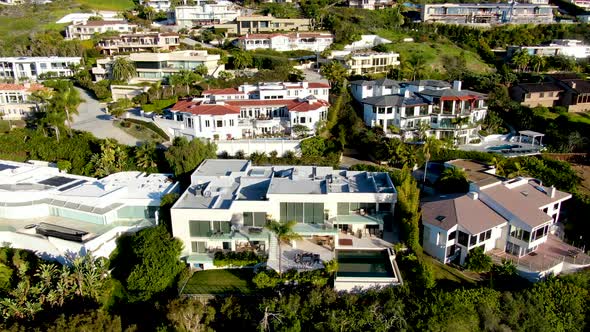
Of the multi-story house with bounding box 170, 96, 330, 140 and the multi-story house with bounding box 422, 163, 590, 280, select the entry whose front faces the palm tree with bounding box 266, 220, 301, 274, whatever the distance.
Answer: the multi-story house with bounding box 170, 96, 330, 140

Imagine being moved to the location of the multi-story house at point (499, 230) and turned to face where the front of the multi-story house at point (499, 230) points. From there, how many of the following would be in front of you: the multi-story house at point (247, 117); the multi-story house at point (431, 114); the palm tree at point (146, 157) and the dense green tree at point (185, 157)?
0

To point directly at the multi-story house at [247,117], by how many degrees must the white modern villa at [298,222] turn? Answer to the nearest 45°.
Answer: approximately 180°

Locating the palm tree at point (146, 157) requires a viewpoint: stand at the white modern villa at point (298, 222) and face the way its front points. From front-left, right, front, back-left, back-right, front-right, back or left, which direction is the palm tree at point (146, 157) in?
back-right

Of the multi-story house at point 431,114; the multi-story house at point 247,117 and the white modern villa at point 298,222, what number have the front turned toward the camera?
3

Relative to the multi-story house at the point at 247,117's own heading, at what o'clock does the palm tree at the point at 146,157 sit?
The palm tree is roughly at 2 o'clock from the multi-story house.

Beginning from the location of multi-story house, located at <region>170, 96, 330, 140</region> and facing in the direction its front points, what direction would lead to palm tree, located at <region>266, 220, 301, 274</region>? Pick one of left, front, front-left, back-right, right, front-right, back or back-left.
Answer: front

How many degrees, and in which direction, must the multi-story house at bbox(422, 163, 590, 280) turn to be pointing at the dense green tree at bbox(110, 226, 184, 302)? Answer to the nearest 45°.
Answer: approximately 90° to its right

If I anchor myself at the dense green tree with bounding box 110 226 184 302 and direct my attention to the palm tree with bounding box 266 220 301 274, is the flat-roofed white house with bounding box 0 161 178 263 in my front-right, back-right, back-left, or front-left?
back-left

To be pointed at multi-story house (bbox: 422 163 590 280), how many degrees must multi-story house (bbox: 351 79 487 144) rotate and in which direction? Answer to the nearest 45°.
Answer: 0° — it already faces it

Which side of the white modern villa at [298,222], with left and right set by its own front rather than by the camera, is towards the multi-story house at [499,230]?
left

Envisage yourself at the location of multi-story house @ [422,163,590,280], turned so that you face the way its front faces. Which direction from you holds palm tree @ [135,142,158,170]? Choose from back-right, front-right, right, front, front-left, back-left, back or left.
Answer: back-right

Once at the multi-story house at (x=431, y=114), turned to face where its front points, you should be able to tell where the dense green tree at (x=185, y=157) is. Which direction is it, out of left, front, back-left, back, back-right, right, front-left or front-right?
front-right

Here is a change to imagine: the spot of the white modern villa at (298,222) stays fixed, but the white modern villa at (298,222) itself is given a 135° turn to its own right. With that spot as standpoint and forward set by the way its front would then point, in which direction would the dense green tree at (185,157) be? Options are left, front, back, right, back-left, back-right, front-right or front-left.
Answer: front

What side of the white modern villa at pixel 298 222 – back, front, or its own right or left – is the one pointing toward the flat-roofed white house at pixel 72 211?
right

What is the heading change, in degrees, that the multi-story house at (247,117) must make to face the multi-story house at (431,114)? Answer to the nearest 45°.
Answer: approximately 90° to its left

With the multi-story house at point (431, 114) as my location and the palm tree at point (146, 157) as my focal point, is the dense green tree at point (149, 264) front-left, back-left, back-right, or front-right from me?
front-left

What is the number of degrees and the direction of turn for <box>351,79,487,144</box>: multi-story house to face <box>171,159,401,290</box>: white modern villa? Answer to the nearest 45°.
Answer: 0° — it already faces it

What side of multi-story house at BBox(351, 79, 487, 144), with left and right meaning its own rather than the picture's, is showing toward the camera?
front
